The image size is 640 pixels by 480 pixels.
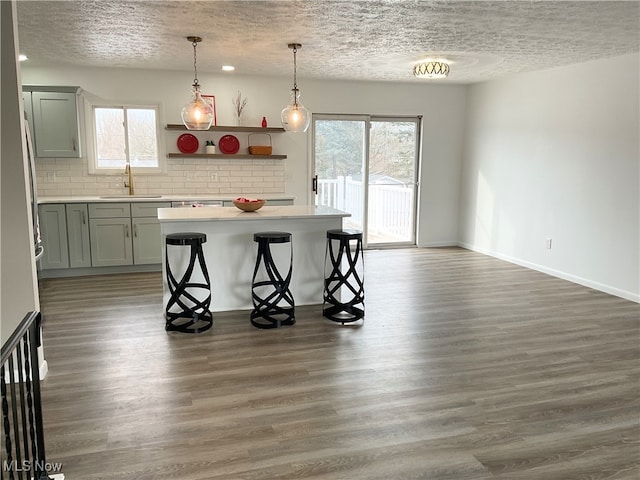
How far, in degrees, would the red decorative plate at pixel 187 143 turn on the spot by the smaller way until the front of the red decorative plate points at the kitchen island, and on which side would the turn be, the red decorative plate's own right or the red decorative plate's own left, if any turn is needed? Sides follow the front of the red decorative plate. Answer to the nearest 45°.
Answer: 0° — it already faces it

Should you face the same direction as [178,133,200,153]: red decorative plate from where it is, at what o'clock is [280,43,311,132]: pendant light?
The pendant light is roughly at 11 o'clock from the red decorative plate.

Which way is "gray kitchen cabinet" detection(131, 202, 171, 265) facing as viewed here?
toward the camera

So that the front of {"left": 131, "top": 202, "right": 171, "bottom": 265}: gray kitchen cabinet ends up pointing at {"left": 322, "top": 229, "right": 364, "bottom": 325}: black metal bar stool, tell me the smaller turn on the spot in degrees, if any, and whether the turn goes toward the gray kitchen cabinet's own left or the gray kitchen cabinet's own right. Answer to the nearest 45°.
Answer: approximately 45° to the gray kitchen cabinet's own left

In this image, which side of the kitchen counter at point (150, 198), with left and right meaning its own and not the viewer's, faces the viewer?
front

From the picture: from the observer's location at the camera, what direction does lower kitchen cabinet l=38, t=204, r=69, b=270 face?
facing the viewer

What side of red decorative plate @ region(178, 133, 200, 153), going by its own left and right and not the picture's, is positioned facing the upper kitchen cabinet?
right

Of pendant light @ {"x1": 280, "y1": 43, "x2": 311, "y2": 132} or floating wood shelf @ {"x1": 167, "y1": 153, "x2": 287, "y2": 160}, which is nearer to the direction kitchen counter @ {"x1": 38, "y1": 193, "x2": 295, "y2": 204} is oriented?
the pendant light

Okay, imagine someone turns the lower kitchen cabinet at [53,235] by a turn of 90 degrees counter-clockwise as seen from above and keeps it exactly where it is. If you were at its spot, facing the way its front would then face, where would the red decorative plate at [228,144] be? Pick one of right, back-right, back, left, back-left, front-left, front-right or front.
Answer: front

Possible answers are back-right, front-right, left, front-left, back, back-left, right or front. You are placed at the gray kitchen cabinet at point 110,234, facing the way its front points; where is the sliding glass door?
left

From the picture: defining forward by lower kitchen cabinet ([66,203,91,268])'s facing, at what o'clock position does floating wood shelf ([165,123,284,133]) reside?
The floating wood shelf is roughly at 9 o'clock from the lower kitchen cabinet.

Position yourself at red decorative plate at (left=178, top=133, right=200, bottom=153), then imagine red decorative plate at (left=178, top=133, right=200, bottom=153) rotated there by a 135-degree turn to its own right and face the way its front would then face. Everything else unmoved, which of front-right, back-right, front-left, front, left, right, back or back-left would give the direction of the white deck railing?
back-right
